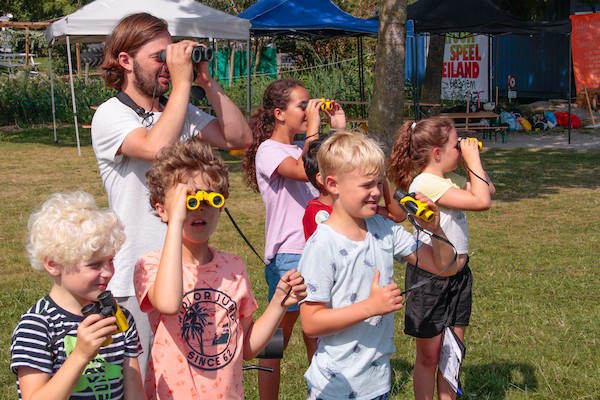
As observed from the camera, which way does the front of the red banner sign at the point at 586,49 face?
facing the viewer

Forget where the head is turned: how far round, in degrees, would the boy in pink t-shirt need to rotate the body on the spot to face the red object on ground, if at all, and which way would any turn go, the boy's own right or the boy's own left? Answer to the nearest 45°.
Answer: approximately 90° to the boy's own left

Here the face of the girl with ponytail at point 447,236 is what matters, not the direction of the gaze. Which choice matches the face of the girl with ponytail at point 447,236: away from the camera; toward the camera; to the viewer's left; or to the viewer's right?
to the viewer's right

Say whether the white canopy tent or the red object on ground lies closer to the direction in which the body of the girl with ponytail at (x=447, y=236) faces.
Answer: the red object on ground

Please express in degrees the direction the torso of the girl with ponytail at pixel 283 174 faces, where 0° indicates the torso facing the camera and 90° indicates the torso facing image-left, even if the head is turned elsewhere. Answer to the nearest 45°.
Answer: approximately 270°

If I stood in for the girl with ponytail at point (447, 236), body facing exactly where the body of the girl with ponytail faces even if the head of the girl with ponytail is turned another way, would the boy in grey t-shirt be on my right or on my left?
on my right

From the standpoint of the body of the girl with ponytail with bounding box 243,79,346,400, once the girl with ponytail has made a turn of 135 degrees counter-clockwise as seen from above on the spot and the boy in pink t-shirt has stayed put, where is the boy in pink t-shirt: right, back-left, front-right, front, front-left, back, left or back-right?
back-left

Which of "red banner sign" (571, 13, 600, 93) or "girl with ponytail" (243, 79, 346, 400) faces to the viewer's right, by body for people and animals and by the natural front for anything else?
the girl with ponytail

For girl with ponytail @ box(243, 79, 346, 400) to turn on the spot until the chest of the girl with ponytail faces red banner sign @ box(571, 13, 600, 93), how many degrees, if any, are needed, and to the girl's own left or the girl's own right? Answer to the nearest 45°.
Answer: approximately 45° to the girl's own left

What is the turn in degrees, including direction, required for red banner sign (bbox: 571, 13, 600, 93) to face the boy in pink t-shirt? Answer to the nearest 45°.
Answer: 0° — it already faces them

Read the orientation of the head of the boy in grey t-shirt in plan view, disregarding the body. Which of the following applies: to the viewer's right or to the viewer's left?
to the viewer's right

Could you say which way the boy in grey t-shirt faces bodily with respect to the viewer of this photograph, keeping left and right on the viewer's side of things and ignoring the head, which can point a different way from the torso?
facing the viewer and to the right of the viewer

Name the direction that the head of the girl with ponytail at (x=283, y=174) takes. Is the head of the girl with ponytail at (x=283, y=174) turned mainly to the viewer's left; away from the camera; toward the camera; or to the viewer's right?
to the viewer's right

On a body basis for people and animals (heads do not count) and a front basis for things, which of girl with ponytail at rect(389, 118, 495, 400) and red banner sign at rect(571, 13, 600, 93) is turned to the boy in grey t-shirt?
the red banner sign
